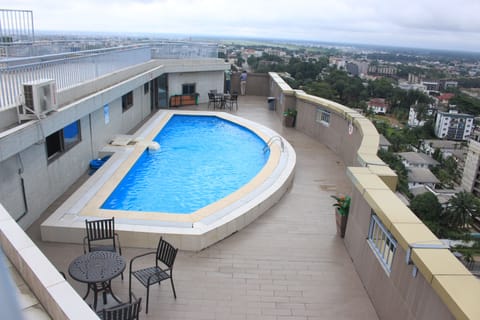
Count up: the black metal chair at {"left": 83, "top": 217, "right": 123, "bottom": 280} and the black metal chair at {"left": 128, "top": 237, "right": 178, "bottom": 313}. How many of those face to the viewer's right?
0

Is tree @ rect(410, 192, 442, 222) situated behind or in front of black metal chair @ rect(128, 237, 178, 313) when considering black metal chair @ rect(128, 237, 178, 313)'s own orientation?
behind

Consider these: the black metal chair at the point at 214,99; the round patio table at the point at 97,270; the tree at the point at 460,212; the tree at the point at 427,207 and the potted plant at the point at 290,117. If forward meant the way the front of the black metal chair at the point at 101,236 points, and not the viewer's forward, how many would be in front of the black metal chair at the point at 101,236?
1

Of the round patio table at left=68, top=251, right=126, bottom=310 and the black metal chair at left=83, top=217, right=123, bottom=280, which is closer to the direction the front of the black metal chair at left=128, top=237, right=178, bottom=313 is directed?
the round patio table

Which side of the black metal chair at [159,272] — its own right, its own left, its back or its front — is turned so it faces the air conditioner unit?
right

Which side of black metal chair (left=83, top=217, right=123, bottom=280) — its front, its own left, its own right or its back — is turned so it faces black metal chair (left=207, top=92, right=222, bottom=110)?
back

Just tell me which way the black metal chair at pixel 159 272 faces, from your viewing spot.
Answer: facing the viewer and to the left of the viewer

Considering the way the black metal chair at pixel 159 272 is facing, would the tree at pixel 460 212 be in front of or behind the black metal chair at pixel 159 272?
behind

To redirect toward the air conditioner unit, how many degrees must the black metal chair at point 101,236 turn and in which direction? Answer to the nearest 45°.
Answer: approximately 135° to its right

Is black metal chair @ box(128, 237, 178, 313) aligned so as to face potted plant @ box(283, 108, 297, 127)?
no

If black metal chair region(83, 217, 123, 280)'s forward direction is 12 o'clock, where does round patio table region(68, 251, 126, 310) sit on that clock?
The round patio table is roughly at 12 o'clock from the black metal chair.

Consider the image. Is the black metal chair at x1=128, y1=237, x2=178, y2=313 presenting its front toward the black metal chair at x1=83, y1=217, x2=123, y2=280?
no

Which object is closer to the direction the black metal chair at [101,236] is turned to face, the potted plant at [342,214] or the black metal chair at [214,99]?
the potted plant

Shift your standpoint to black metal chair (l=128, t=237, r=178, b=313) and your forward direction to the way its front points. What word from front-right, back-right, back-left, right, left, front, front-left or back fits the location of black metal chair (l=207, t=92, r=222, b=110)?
back-right

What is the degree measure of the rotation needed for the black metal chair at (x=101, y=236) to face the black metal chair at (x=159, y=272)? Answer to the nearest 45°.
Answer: approximately 45° to its left

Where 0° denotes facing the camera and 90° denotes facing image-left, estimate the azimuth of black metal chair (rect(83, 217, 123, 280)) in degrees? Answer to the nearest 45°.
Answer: approximately 0°
